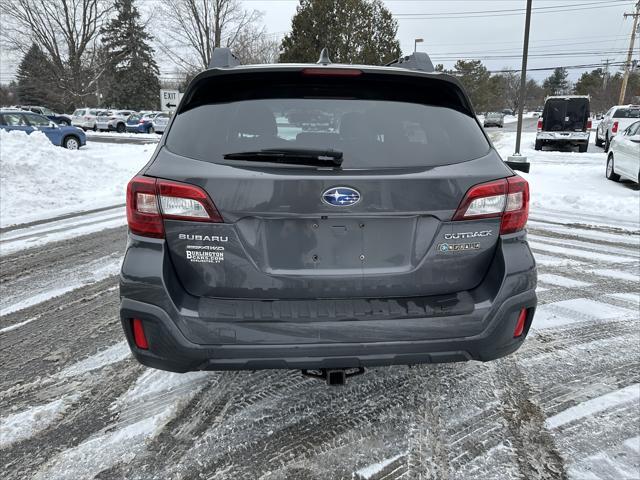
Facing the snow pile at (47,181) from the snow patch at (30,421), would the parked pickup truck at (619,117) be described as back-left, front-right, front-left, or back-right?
front-right

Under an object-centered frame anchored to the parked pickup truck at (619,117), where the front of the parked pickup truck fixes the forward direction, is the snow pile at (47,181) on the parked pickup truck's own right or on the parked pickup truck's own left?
on the parked pickup truck's own left

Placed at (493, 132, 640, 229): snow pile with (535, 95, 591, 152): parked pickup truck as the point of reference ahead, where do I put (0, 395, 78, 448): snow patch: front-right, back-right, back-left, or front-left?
back-left

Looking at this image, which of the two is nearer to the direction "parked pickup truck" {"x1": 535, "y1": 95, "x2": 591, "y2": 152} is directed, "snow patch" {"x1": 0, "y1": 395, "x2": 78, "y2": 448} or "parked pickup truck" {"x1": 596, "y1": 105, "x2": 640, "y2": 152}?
the parked pickup truck

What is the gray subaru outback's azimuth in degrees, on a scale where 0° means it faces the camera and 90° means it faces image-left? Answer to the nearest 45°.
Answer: approximately 180°

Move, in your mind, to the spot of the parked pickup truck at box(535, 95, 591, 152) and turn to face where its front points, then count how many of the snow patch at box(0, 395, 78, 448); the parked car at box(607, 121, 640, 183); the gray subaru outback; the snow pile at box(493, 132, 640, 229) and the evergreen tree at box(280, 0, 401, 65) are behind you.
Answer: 4

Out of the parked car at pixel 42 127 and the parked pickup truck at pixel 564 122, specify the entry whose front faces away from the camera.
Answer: the parked pickup truck at pixel 564 122

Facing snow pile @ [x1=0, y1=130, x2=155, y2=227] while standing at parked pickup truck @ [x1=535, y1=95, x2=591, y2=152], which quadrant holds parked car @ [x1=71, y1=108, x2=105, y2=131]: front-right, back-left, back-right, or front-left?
front-right

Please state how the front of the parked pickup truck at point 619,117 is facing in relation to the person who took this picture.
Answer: facing away from the viewer and to the left of the viewer

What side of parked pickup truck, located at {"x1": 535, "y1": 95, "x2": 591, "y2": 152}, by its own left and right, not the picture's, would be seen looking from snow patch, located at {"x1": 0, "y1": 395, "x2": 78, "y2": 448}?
back

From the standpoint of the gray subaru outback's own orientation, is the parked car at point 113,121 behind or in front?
in front

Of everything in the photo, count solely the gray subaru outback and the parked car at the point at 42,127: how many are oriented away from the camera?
1

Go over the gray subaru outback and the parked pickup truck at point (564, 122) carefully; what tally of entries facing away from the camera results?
2

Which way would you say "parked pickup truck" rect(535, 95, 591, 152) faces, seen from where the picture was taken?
facing away from the viewer

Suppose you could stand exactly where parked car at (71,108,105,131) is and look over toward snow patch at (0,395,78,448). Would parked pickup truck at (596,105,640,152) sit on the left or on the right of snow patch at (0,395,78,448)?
left
